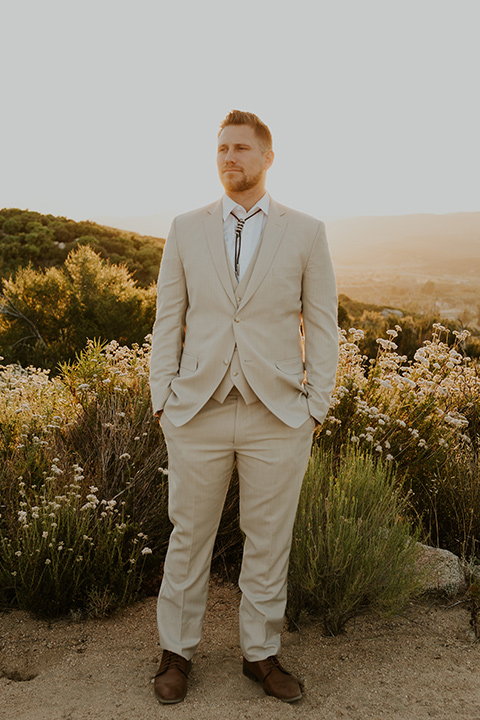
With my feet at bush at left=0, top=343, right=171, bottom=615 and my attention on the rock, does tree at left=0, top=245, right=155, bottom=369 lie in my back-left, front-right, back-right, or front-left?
back-left

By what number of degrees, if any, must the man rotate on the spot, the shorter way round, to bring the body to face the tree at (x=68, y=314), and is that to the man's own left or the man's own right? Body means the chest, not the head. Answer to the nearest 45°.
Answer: approximately 180°

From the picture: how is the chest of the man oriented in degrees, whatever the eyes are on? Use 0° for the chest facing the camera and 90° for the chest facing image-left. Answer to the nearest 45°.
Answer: approximately 0°

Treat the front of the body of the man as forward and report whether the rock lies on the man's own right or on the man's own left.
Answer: on the man's own left

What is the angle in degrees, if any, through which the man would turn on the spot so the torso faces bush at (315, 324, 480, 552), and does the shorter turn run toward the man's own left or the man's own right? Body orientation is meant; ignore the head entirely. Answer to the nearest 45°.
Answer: approximately 135° to the man's own left

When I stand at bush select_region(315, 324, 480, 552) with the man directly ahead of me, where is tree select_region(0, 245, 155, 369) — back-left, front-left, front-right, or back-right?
back-right

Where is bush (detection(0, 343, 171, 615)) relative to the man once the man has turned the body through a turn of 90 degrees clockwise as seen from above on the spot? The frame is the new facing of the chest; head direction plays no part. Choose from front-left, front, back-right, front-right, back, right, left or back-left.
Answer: front-right
